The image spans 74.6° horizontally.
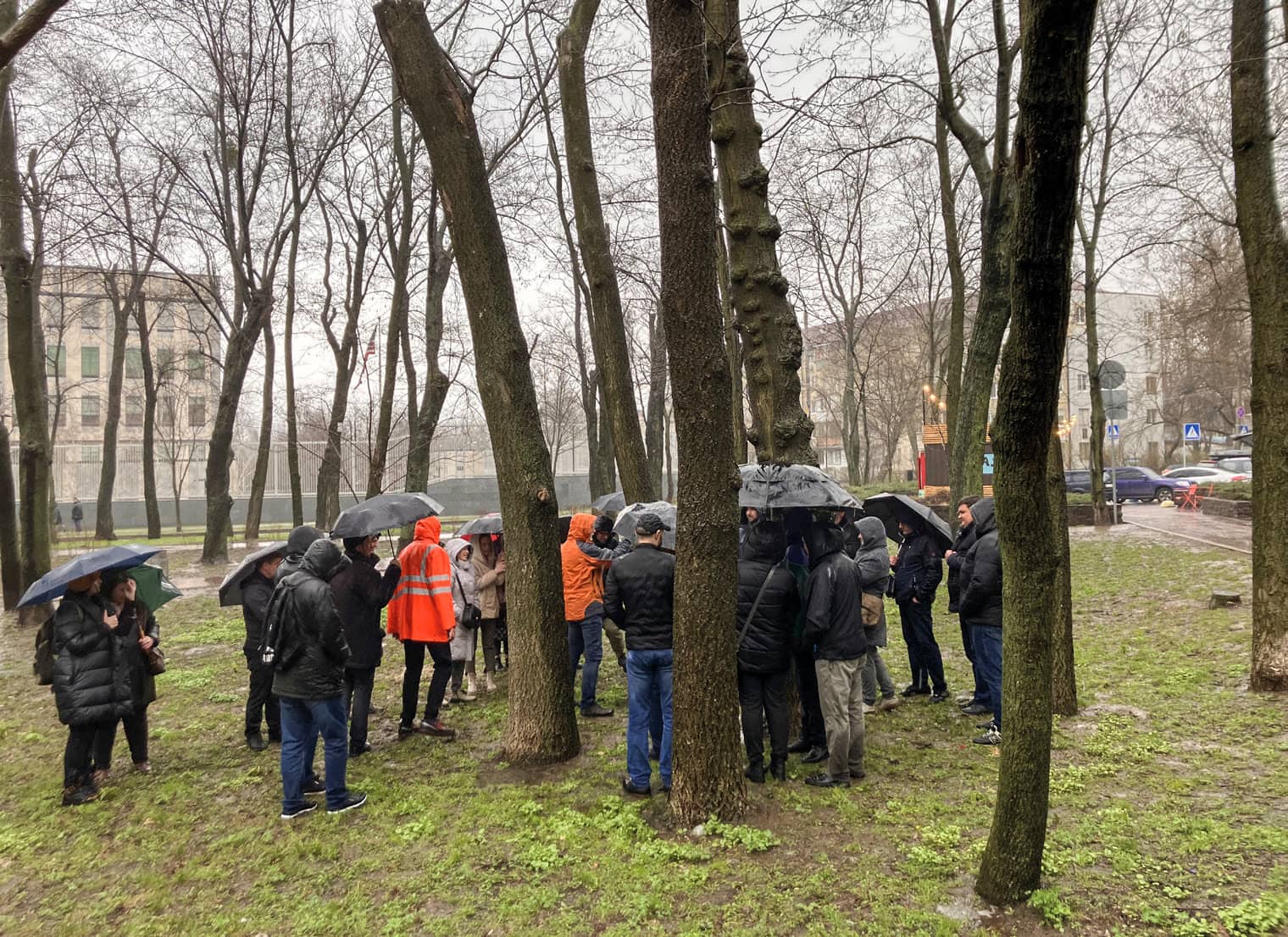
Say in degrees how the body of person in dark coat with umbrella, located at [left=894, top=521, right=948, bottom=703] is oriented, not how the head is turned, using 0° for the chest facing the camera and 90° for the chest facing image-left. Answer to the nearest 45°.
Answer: approximately 45°

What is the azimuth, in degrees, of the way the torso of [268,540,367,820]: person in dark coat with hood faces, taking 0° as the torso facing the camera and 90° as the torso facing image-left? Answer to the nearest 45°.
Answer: approximately 225°

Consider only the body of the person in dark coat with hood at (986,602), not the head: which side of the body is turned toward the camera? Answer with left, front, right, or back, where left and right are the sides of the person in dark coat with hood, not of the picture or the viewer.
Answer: left

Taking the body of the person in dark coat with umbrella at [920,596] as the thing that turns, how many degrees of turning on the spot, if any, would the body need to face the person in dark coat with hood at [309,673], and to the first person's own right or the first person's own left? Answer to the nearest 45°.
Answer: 0° — they already face them

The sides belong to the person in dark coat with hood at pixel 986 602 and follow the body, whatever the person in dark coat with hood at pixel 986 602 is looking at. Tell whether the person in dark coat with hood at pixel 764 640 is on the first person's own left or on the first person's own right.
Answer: on the first person's own left

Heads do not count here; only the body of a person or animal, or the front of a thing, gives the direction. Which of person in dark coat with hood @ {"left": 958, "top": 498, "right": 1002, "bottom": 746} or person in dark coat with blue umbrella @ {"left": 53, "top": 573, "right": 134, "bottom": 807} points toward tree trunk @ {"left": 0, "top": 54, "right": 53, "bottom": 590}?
person in dark coat with hood @ {"left": 958, "top": 498, "right": 1002, "bottom": 746}

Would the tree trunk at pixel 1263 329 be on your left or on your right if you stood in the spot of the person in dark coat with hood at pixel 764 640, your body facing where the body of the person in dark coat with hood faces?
on your right

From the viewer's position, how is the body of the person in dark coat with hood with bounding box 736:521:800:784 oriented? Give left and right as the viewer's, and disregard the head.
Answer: facing away from the viewer

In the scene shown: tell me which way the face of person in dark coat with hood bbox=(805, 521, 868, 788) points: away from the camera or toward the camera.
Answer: away from the camera

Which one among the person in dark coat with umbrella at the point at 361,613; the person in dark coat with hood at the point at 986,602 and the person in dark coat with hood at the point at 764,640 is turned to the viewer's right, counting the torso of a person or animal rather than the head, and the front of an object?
the person in dark coat with umbrella at the point at 361,613

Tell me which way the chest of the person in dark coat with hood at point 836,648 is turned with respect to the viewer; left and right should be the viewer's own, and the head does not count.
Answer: facing away from the viewer and to the left of the viewer

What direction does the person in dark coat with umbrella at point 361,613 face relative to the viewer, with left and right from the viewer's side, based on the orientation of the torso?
facing to the right of the viewer

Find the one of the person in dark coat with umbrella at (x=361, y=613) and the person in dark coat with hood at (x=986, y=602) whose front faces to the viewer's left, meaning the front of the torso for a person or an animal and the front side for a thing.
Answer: the person in dark coat with hood at (x=986, y=602)

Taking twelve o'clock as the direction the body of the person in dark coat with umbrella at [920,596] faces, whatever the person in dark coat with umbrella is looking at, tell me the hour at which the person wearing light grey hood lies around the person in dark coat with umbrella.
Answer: The person wearing light grey hood is roughly at 1 o'clock from the person in dark coat with umbrella.

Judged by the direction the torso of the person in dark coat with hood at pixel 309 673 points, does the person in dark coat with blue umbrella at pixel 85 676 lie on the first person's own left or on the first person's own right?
on the first person's own left
